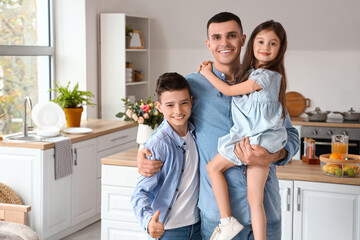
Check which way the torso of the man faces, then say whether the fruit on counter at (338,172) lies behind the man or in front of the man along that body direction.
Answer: behind

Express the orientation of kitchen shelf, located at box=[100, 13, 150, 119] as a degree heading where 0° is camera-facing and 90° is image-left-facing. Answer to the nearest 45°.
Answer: approximately 315°

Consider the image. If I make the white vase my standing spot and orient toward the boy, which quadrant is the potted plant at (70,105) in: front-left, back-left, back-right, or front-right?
back-right

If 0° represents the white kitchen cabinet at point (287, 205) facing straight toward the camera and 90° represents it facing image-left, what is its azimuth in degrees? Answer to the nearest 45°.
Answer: approximately 0°

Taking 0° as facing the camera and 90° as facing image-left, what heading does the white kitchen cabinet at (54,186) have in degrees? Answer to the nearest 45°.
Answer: approximately 315°

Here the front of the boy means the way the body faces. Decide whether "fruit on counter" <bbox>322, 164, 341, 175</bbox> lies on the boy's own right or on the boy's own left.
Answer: on the boy's own left
